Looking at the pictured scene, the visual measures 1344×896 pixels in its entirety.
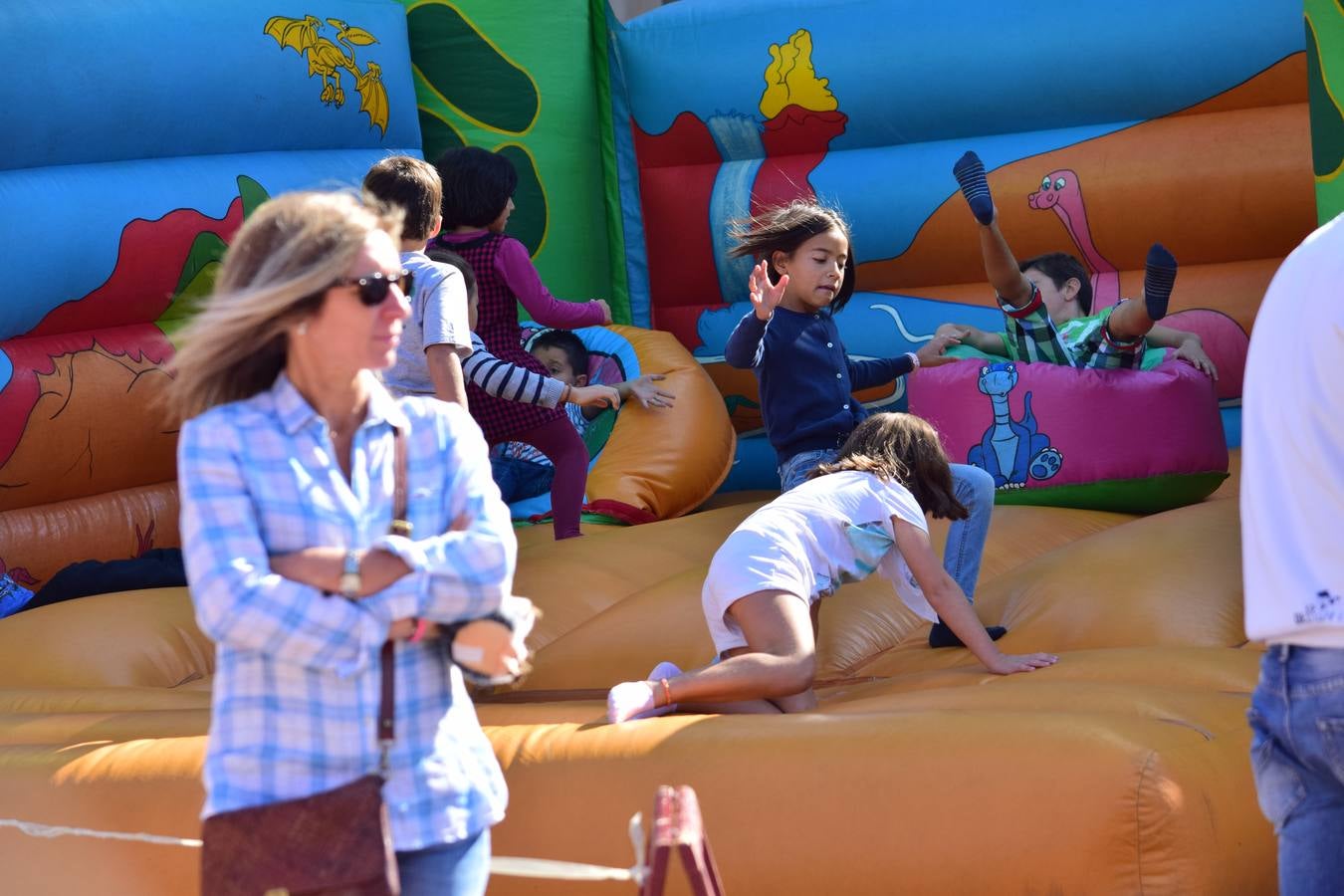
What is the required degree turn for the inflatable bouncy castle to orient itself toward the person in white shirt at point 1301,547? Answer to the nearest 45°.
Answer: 0° — it already faces them

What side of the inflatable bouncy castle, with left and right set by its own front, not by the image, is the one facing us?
front

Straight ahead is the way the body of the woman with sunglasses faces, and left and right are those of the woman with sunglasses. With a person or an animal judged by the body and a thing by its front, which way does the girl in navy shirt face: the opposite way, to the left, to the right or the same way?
the same way

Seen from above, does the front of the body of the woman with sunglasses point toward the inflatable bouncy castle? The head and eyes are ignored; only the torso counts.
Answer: no

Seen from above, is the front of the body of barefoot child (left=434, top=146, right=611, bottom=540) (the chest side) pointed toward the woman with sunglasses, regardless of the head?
no

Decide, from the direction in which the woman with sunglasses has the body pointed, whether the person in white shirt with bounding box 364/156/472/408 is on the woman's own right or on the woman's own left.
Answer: on the woman's own left

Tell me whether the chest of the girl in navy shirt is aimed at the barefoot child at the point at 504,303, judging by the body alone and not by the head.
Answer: no

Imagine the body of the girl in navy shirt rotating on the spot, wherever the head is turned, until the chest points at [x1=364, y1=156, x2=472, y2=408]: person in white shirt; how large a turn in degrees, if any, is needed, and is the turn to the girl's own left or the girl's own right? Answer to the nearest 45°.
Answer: approximately 90° to the girl's own right

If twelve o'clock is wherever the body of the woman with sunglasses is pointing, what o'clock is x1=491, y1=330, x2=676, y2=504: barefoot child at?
The barefoot child is roughly at 8 o'clock from the woman with sunglasses.

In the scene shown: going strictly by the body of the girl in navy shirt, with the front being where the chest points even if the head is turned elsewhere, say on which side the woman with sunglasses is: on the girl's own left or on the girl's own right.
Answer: on the girl's own right

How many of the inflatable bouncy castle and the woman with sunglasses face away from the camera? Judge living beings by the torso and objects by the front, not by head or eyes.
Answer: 0

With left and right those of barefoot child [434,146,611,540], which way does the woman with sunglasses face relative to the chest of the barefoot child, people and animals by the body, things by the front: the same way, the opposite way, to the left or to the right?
to the right

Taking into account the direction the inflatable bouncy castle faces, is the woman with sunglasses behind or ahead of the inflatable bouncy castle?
ahead

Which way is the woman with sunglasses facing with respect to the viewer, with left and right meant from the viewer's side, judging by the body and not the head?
facing the viewer and to the right of the viewer
